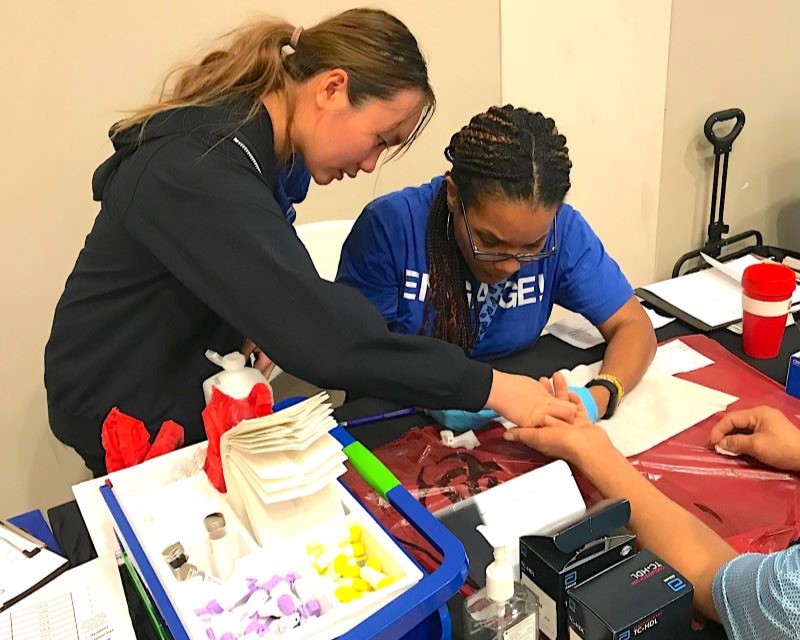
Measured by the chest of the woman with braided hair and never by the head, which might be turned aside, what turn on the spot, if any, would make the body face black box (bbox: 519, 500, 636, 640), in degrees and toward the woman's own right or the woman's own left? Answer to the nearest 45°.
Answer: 0° — they already face it

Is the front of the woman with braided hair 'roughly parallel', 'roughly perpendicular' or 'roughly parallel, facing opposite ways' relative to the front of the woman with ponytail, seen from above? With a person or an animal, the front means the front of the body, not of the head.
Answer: roughly perpendicular

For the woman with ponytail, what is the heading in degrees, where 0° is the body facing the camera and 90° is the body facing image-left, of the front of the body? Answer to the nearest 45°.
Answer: approximately 270°

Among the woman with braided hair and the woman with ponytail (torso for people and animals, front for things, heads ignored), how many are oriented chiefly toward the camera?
1

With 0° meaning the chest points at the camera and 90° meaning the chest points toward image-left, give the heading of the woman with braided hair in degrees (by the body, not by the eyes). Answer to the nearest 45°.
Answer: approximately 0°
